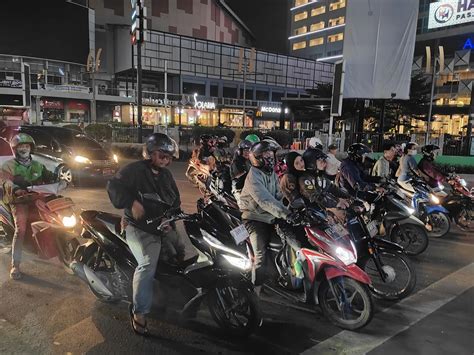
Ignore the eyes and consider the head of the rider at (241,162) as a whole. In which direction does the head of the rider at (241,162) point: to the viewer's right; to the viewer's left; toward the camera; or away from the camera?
toward the camera

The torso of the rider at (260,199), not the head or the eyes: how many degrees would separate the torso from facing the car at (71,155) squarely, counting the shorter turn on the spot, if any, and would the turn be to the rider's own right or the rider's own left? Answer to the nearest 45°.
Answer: approximately 180°

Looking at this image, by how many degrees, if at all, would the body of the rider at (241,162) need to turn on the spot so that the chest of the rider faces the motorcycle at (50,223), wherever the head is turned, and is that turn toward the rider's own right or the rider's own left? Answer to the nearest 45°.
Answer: approximately 90° to the rider's own right

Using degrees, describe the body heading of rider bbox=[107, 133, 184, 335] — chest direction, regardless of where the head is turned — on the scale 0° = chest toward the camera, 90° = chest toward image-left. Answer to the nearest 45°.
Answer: approximately 315°

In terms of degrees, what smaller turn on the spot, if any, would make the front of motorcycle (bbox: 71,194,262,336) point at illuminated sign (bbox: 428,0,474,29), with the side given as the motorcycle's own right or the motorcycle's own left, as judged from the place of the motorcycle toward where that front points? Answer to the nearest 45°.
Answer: approximately 90° to the motorcycle's own left

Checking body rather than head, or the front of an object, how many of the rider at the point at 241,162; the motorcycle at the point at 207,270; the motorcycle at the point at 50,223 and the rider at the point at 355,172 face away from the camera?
0

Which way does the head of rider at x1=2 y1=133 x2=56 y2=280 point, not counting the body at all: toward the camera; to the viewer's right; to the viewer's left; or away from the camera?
toward the camera

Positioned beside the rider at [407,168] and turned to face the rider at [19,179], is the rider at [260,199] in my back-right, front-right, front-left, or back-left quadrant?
front-left

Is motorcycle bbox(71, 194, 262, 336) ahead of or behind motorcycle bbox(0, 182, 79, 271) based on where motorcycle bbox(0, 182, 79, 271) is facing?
ahead

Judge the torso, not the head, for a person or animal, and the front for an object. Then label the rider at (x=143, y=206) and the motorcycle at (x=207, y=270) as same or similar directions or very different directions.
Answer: same or similar directions

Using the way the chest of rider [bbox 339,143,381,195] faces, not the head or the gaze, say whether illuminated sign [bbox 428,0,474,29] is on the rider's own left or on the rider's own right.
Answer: on the rider's own left

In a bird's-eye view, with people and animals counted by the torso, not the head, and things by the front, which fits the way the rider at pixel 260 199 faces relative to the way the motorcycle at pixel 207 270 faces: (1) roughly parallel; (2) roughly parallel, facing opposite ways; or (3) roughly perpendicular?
roughly parallel

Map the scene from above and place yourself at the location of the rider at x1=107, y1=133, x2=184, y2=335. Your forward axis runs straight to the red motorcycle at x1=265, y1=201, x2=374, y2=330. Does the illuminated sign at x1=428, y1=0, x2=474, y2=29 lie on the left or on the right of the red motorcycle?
left

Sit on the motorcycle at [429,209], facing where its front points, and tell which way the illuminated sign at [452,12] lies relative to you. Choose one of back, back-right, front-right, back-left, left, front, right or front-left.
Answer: back-left

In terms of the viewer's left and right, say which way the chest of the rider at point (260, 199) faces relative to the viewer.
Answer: facing the viewer and to the right of the viewer

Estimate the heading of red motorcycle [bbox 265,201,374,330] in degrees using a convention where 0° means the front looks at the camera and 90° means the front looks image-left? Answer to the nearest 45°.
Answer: approximately 315°
